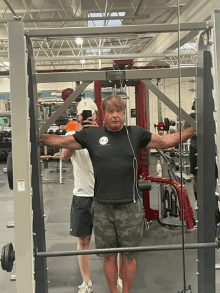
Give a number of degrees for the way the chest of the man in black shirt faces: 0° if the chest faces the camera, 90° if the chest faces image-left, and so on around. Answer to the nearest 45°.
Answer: approximately 0°

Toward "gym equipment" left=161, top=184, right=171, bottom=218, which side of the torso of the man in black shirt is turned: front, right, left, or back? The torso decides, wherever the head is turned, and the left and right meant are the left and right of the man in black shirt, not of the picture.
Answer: back

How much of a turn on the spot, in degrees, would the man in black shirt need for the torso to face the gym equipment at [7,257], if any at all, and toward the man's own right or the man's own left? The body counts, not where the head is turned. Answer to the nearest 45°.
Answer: approximately 45° to the man's own right

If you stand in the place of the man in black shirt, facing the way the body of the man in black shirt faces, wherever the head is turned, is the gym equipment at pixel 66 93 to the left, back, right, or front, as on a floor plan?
back

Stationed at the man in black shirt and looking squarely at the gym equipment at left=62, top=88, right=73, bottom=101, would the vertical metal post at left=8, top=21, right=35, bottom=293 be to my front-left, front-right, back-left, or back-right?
back-left
